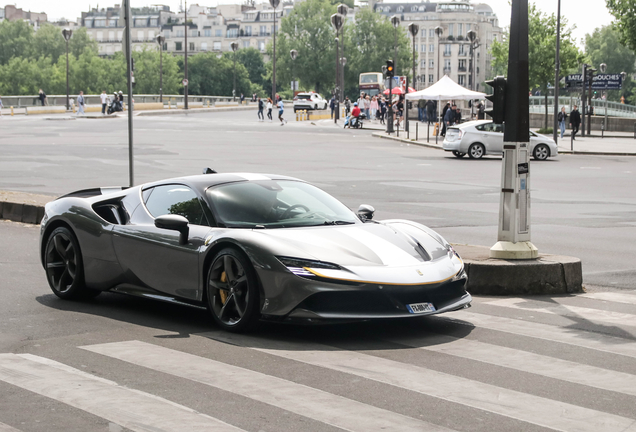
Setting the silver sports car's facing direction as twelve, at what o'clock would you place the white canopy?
The white canopy is roughly at 8 o'clock from the silver sports car.

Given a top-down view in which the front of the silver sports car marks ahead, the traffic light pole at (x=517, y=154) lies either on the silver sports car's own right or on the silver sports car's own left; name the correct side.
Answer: on the silver sports car's own left

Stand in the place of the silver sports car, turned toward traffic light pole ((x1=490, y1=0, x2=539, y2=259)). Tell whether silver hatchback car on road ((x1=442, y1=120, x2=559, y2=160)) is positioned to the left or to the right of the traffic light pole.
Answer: left

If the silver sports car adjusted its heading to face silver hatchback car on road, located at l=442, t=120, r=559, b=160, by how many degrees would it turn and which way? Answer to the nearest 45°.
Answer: approximately 135° to its left

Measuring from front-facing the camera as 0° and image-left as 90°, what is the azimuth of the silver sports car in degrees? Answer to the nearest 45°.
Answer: approximately 315°
